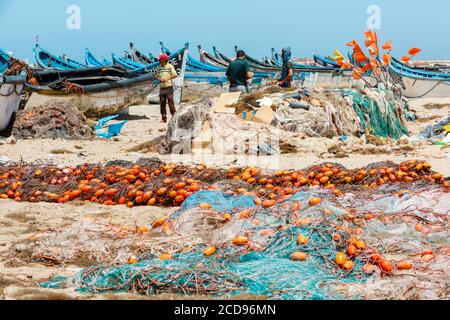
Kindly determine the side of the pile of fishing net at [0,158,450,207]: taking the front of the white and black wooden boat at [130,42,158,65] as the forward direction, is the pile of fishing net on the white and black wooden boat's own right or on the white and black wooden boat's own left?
on the white and black wooden boat's own left

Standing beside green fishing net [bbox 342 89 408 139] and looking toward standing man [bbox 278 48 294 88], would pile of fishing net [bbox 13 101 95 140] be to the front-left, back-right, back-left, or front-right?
front-left

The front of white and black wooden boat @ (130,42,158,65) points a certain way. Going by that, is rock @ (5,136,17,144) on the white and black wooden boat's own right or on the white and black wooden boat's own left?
on the white and black wooden boat's own left

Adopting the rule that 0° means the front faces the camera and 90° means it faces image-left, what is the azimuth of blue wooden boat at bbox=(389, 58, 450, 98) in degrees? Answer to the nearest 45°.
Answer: approximately 90°

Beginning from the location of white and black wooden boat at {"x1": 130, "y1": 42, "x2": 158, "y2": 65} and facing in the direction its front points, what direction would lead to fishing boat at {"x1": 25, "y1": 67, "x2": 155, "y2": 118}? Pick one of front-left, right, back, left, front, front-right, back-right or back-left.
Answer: left

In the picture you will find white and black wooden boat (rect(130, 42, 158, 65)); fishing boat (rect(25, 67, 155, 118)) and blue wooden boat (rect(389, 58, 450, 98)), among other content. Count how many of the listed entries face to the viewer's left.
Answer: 2

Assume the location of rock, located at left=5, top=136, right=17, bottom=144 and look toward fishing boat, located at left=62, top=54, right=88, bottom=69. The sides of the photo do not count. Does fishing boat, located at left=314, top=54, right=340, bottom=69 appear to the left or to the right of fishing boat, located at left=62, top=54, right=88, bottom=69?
right

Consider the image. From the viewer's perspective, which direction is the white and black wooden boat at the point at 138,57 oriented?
to the viewer's left

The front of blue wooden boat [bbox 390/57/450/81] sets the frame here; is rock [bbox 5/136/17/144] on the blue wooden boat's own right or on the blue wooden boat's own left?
on the blue wooden boat's own left
